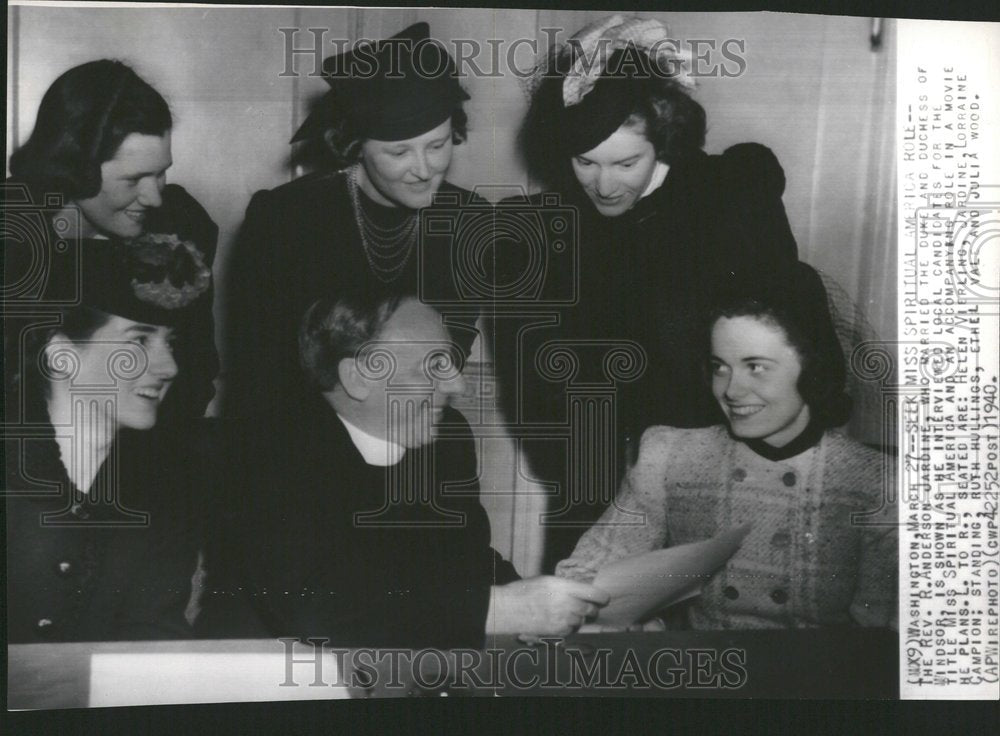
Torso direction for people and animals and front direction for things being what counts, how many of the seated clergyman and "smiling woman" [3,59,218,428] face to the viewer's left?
0

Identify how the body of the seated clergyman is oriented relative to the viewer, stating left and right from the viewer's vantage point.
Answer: facing the viewer and to the right of the viewer

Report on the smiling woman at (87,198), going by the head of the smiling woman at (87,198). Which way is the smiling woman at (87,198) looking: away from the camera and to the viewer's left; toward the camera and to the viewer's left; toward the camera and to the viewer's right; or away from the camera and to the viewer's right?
toward the camera and to the viewer's right

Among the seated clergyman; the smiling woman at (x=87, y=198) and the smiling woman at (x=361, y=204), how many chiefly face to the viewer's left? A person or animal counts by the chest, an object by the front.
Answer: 0

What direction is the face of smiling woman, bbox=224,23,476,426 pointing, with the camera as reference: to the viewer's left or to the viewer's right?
to the viewer's right

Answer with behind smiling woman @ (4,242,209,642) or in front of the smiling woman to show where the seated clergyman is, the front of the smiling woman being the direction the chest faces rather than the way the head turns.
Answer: in front

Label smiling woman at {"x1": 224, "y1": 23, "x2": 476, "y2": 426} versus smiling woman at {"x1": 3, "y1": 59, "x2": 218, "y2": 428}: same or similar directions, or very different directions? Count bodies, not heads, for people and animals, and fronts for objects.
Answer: same or similar directions

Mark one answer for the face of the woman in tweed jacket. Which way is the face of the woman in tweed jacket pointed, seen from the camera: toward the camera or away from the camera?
toward the camera

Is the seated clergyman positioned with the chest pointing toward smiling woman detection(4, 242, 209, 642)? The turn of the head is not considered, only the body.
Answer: no

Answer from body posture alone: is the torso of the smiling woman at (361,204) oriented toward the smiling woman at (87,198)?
no

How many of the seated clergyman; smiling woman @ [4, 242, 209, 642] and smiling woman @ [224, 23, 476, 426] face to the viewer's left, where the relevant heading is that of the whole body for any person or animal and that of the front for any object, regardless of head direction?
0

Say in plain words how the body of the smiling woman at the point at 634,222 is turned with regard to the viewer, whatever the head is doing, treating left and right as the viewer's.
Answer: facing the viewer and to the left of the viewer

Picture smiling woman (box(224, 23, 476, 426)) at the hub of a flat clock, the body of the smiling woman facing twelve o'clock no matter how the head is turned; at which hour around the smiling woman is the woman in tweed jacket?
The woman in tweed jacket is roughly at 11 o'clock from the smiling woman.

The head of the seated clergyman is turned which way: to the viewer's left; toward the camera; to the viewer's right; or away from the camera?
to the viewer's right
